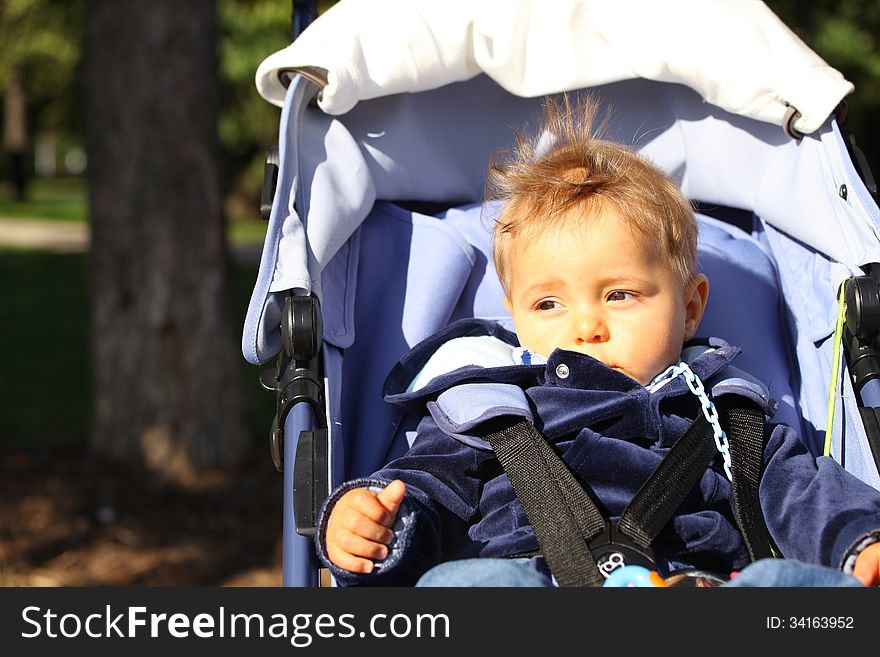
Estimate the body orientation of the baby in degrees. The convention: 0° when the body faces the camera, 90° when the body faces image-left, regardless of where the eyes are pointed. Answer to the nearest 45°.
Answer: approximately 0°

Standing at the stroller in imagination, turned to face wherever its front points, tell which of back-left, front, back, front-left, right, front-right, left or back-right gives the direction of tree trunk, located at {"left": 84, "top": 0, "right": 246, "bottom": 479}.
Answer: back-right

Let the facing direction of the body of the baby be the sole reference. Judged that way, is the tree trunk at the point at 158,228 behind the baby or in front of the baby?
behind

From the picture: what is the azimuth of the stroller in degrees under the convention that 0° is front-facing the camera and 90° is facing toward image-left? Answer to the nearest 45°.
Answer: approximately 0°
